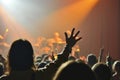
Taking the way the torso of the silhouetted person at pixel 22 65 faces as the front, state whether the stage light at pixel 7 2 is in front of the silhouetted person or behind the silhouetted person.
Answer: in front

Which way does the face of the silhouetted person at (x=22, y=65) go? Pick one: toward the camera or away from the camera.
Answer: away from the camera

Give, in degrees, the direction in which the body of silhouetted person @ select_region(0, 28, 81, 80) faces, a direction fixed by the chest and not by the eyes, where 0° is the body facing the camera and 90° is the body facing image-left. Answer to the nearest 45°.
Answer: approximately 180°
